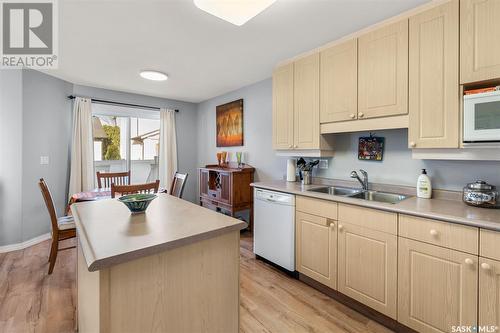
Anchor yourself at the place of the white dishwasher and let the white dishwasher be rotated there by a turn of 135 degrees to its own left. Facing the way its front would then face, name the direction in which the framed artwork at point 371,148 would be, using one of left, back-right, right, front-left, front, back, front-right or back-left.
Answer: front

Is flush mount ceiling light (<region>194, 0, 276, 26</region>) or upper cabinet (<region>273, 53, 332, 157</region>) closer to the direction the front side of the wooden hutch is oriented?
the flush mount ceiling light

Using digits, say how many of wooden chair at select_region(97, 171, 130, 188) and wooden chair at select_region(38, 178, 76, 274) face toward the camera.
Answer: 1

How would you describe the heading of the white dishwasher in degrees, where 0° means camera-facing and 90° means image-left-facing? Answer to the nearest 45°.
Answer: approximately 45°

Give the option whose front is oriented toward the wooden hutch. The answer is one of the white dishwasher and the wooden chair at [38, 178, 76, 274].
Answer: the wooden chair

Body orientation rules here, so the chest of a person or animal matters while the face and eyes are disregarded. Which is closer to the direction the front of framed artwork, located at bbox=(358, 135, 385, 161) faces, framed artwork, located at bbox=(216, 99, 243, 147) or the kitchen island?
the kitchen island

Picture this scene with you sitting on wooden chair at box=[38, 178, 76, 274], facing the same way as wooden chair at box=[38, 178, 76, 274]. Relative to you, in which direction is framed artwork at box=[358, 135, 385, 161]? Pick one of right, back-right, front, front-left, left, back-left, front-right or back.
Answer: front-right

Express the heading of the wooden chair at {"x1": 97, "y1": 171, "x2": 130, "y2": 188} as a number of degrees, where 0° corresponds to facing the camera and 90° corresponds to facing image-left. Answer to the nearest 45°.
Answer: approximately 0°

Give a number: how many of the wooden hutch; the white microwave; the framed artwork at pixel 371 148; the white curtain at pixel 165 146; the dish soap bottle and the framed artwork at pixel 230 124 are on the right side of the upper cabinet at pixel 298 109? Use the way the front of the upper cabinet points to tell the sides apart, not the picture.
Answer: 3

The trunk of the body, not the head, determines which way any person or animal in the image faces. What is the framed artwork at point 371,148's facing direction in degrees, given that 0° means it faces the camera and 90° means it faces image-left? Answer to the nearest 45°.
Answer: approximately 45°

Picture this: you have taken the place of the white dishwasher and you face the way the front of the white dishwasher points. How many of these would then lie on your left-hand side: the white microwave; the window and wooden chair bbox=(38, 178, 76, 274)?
1

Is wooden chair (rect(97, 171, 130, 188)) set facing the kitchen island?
yes
